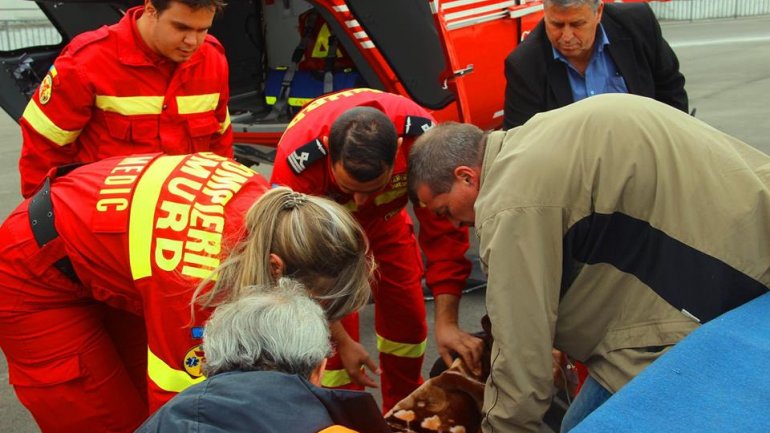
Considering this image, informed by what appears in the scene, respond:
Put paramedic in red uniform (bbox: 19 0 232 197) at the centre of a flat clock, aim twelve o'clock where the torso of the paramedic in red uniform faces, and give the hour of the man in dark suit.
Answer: The man in dark suit is roughly at 11 o'clock from the paramedic in red uniform.

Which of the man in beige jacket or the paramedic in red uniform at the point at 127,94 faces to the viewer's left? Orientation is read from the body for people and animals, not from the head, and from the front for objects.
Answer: the man in beige jacket

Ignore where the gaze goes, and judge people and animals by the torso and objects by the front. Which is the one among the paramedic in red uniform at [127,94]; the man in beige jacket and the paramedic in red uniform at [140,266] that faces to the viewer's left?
the man in beige jacket

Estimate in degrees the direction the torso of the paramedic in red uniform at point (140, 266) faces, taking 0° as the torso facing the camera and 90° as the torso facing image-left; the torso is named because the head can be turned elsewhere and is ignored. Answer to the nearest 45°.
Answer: approximately 270°

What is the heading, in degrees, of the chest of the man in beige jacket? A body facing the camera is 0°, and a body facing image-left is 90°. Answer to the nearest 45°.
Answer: approximately 90°

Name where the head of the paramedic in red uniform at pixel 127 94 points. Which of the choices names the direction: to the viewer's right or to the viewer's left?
to the viewer's right

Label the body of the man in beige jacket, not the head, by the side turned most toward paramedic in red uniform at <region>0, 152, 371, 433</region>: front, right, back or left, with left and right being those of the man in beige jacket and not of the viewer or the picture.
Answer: front

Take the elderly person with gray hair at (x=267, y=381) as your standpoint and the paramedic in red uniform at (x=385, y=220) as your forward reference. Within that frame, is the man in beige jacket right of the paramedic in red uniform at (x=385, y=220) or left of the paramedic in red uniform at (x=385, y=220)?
right
